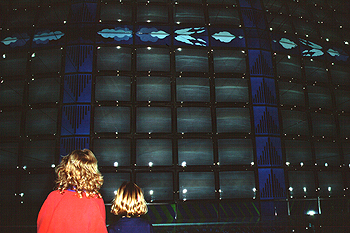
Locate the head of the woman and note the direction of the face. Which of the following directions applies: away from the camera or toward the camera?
away from the camera

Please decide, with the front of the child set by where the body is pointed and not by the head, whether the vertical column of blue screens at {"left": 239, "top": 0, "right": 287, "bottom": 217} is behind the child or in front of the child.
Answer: in front

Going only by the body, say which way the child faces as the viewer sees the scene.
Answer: away from the camera

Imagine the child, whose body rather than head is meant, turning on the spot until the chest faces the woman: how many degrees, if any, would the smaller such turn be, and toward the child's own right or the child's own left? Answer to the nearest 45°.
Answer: approximately 135° to the child's own left

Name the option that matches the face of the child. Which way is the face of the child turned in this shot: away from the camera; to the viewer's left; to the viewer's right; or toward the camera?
away from the camera
